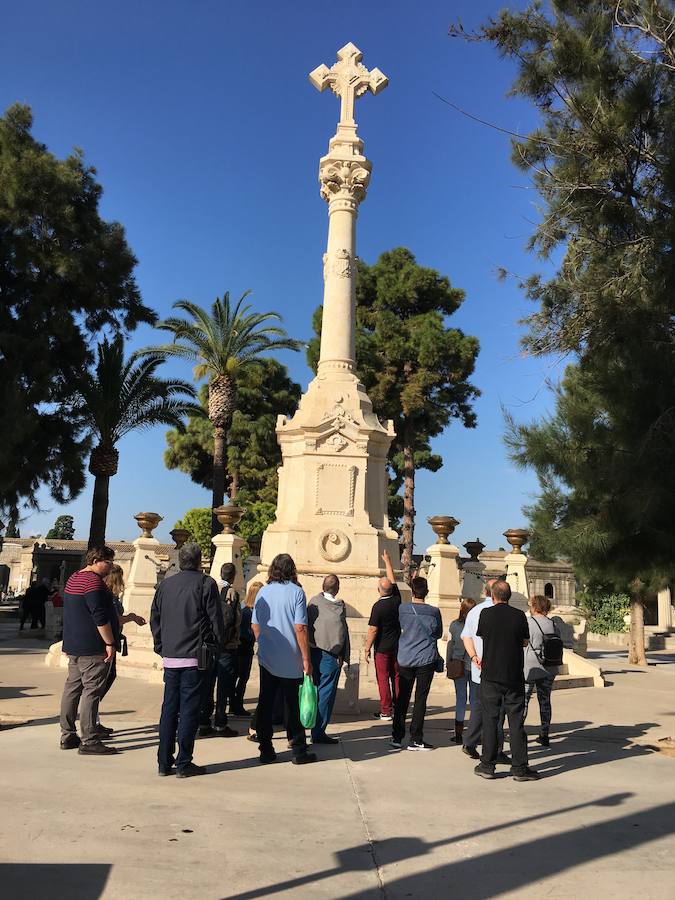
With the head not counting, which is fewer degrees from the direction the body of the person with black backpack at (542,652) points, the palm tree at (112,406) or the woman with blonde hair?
the palm tree

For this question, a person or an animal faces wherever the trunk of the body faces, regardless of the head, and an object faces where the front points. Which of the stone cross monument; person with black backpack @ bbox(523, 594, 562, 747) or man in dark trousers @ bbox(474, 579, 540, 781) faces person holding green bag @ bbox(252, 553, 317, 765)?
the stone cross monument

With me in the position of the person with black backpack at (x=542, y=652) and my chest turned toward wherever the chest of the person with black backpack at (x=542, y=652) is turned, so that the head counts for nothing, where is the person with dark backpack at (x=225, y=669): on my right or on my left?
on my left

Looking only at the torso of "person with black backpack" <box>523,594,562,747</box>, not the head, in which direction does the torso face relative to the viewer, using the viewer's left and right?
facing away from the viewer and to the left of the viewer

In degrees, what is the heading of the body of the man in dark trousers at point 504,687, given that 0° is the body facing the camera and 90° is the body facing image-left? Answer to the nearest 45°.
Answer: approximately 180°

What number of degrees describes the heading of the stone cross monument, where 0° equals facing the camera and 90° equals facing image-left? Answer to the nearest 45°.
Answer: approximately 0°

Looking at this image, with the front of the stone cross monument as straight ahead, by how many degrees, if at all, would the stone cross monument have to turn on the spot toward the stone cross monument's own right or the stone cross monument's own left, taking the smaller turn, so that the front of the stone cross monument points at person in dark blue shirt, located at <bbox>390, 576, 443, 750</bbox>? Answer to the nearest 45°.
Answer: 0° — it already faces them

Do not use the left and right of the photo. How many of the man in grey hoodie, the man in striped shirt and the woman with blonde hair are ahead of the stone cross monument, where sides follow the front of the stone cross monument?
3

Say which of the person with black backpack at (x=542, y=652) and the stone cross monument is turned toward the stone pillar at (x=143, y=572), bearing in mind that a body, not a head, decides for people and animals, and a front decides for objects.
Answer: the person with black backpack

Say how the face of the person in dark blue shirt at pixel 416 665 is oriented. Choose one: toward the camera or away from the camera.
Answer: away from the camera

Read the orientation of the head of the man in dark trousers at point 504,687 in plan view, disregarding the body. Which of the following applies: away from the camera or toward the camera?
away from the camera

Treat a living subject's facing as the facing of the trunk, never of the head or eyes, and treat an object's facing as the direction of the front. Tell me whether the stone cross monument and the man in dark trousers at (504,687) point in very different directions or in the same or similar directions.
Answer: very different directions

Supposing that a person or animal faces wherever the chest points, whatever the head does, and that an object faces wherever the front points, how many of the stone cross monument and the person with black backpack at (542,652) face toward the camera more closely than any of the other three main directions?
1
